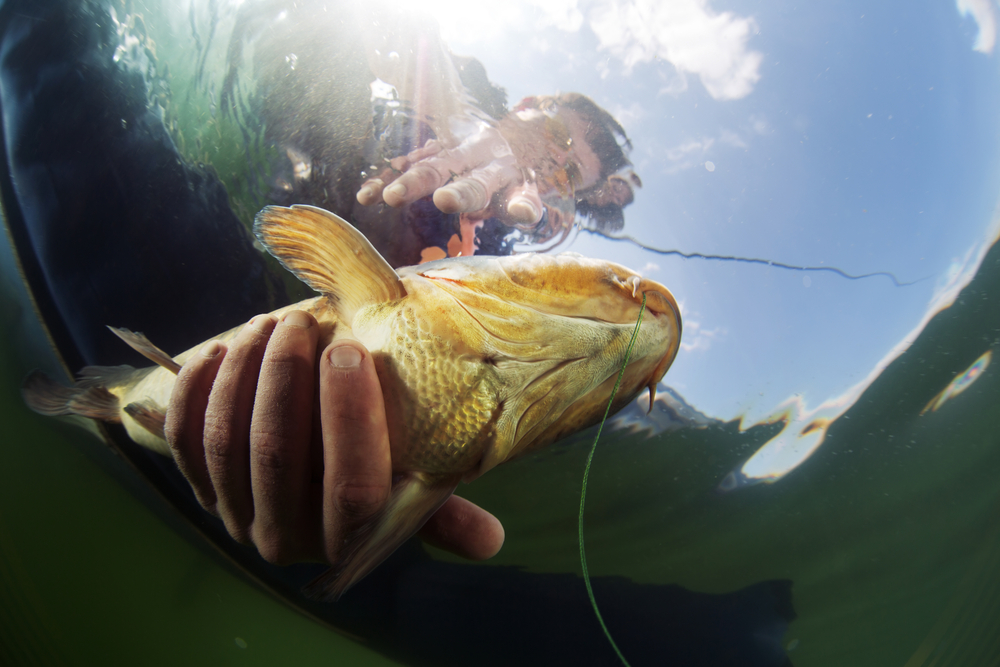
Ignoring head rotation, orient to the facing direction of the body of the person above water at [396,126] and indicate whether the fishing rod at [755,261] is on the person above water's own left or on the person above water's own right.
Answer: on the person above water's own left

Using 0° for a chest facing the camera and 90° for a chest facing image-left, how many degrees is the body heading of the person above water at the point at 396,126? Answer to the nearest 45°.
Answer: approximately 0°
